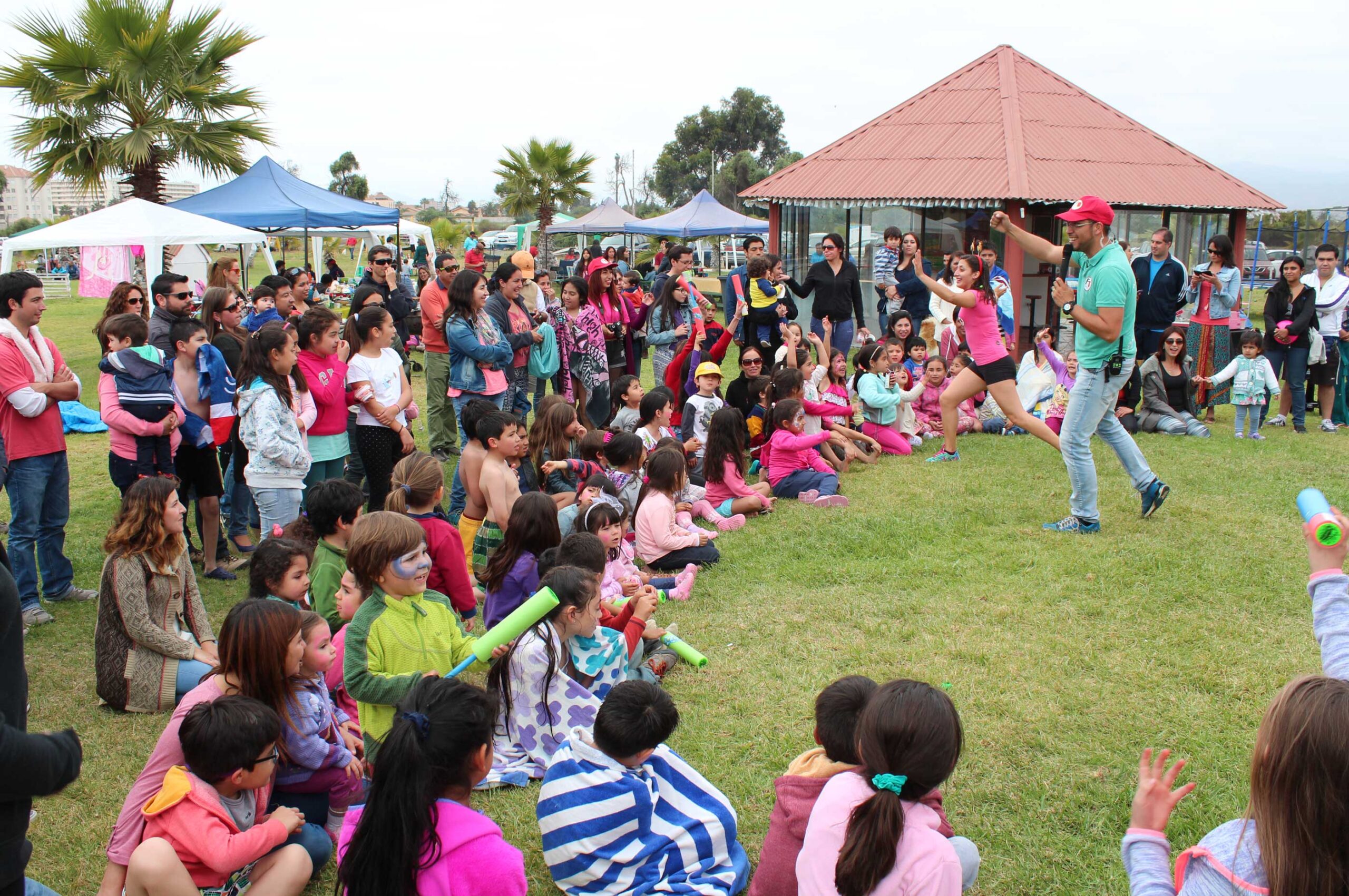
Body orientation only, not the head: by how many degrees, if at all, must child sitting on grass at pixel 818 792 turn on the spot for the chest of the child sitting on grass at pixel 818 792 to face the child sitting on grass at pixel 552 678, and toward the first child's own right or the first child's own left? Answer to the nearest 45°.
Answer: approximately 90° to the first child's own left

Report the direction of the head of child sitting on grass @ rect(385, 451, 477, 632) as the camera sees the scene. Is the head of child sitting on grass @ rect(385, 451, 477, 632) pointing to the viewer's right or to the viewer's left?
to the viewer's right

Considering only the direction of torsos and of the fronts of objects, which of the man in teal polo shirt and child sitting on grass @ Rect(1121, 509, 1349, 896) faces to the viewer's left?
the man in teal polo shirt

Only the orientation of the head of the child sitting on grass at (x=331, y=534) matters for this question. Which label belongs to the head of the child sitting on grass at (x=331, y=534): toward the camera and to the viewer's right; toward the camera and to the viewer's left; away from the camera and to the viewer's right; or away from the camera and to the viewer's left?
away from the camera and to the viewer's right

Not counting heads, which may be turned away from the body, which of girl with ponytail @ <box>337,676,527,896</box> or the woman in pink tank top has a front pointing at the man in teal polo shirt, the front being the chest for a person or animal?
the girl with ponytail

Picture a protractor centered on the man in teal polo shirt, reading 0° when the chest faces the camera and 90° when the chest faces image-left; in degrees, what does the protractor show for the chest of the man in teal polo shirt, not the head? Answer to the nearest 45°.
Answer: approximately 90°

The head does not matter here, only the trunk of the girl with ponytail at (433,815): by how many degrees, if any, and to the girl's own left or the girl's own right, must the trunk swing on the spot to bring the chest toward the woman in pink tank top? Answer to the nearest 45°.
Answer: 0° — they already face them

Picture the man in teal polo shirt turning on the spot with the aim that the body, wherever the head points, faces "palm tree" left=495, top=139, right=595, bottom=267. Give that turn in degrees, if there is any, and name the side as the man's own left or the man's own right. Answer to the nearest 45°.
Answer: approximately 45° to the man's own right

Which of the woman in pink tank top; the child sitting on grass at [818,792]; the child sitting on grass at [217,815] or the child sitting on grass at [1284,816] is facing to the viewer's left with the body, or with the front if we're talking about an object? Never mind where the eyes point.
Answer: the woman in pink tank top

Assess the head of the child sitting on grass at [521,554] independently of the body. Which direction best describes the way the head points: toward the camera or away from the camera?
away from the camera

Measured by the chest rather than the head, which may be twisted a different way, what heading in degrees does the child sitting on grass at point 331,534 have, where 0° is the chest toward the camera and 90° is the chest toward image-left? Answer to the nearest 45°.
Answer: approximately 270°

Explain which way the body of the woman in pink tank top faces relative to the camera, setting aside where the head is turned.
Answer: to the viewer's left

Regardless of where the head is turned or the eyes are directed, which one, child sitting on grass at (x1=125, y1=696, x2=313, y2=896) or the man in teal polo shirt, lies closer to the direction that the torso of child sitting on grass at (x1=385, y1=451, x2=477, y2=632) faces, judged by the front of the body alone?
the man in teal polo shirt

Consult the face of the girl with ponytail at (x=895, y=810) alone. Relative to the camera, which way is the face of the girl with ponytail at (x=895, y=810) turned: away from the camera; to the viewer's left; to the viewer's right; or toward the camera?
away from the camera
